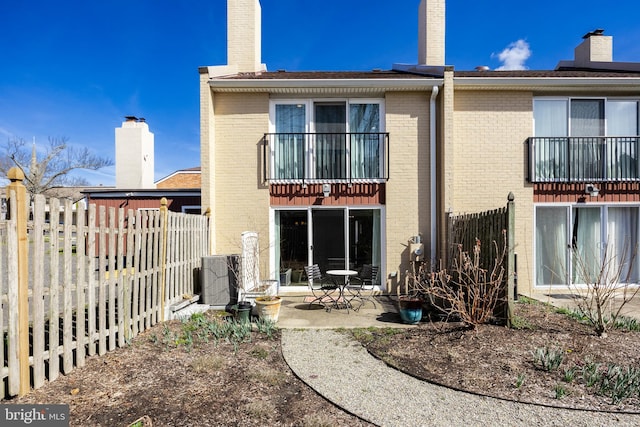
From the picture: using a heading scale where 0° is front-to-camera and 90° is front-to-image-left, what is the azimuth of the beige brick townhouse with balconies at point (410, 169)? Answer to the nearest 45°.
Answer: approximately 0°

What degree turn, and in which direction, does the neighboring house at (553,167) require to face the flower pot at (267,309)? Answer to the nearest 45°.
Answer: approximately 45° to its right

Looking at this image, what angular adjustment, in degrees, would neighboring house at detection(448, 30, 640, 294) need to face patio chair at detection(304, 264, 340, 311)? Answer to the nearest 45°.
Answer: approximately 45° to its right

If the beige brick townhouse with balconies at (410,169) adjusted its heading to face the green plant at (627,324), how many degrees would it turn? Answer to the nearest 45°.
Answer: approximately 45° to its left

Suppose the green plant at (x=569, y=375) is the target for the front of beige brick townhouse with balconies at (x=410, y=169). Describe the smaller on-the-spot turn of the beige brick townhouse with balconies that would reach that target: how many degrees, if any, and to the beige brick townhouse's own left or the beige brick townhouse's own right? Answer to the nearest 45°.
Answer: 0° — it already faces it

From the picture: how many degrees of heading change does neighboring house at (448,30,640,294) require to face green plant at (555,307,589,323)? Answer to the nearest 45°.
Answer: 0° — it already faces it
